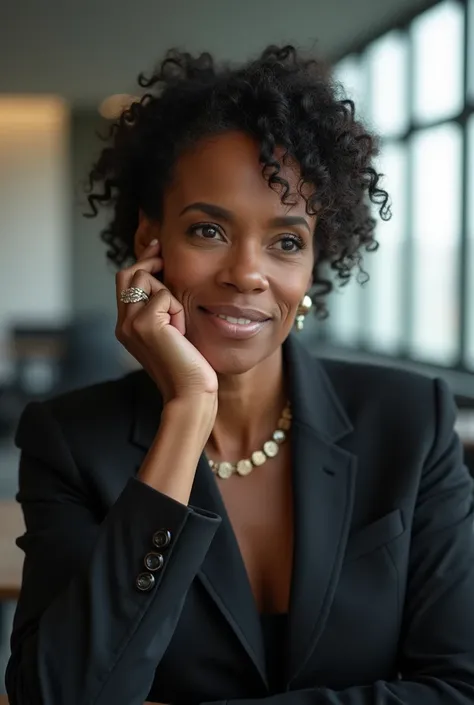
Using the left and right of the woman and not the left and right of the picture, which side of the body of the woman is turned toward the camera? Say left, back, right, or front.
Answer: front

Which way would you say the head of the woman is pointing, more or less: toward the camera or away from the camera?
toward the camera
